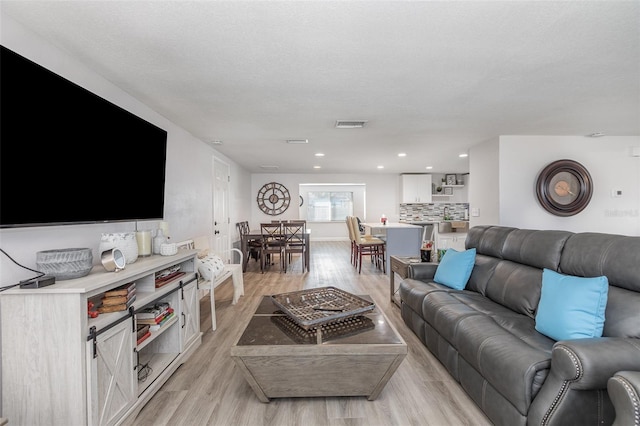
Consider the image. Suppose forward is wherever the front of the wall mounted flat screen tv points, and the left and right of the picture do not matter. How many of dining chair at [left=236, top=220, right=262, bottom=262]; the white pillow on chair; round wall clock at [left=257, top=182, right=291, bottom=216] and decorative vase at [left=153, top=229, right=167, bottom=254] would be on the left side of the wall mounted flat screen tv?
4

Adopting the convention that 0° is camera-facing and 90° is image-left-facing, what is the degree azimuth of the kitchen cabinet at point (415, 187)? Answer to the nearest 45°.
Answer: approximately 0°

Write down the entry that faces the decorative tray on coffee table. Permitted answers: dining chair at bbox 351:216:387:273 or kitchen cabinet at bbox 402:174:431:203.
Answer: the kitchen cabinet

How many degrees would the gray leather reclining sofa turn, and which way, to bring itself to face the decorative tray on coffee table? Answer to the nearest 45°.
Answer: approximately 45° to its right

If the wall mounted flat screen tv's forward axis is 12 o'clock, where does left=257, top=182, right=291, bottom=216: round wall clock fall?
The round wall clock is roughly at 9 o'clock from the wall mounted flat screen tv.

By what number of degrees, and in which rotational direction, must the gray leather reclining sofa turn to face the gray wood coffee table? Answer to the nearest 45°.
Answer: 0° — it already faces it

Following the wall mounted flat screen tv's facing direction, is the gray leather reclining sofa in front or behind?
in front

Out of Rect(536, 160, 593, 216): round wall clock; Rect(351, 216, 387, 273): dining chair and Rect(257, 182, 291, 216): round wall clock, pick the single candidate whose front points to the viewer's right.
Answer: the dining chair

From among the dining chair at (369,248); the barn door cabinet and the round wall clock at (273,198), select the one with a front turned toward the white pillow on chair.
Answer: the round wall clock

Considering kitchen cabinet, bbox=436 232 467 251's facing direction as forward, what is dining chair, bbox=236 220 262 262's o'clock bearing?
The dining chair is roughly at 2 o'clock from the kitchen cabinet.

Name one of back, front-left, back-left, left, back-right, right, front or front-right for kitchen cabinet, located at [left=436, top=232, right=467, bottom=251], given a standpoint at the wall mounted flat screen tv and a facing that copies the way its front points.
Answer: front-left

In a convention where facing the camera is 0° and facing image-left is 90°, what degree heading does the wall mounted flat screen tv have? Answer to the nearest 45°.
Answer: approximately 315°

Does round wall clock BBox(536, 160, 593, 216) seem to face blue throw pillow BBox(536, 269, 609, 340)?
yes
